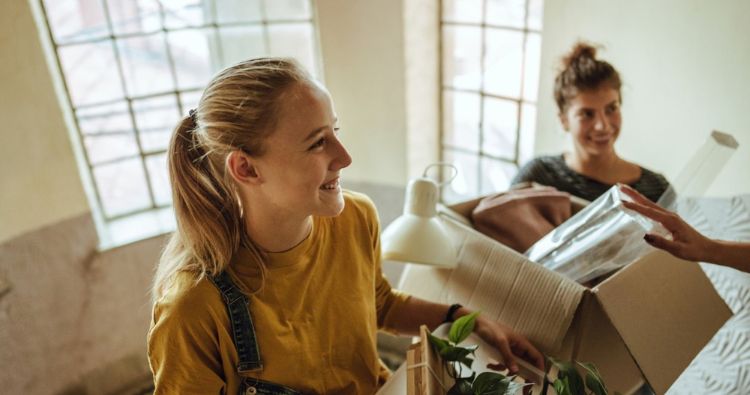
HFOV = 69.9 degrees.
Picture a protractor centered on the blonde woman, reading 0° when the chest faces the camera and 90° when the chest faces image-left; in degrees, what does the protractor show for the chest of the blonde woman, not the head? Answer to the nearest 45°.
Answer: approximately 315°

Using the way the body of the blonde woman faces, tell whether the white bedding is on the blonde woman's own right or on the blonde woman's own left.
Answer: on the blonde woman's own left

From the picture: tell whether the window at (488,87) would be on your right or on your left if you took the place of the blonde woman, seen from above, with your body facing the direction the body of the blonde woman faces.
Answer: on your left

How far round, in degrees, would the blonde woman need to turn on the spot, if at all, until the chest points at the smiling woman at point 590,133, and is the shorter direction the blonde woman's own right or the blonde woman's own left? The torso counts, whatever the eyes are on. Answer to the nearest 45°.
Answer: approximately 90° to the blonde woman's own left

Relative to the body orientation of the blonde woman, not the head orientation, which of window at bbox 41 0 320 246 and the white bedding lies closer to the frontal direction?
the white bedding

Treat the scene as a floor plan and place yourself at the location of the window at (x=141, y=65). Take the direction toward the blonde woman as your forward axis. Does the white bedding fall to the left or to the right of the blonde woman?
left
